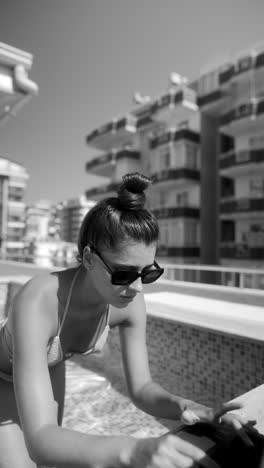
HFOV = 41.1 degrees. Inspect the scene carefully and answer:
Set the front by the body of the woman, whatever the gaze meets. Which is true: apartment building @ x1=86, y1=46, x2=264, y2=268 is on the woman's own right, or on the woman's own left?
on the woman's own left

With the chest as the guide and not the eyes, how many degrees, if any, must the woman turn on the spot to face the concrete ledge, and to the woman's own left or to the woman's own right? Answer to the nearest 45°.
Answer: approximately 90° to the woman's own left

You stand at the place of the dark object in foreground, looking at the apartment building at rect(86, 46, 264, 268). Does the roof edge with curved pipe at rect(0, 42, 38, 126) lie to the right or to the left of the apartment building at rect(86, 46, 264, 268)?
left

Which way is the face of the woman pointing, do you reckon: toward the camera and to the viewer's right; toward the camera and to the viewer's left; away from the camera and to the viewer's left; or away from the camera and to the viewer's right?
toward the camera and to the viewer's right

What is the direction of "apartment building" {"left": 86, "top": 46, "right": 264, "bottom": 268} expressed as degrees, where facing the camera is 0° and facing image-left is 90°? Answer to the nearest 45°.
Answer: approximately 45°

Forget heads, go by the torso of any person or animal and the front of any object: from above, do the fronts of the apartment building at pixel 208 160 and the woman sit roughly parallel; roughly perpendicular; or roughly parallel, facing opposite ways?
roughly perpendicular

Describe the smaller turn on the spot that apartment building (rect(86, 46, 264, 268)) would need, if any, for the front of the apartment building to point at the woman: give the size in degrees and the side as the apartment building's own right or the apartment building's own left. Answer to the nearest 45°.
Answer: approximately 45° to the apartment building's own left

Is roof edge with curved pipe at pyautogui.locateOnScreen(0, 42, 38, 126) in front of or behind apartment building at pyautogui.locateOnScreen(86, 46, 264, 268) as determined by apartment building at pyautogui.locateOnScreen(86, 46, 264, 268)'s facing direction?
in front

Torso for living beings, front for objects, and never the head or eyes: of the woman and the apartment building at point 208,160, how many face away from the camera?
0

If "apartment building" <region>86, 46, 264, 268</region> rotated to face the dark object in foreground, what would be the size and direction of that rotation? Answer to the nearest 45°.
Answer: approximately 45° to its left

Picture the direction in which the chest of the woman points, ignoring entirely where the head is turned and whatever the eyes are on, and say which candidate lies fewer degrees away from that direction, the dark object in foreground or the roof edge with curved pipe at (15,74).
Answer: the dark object in foreground
